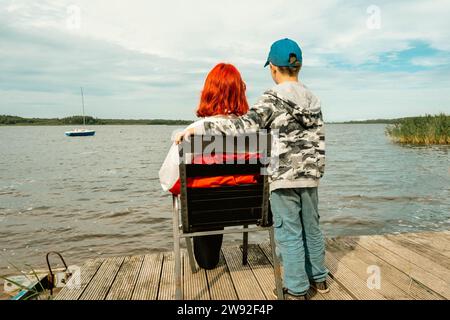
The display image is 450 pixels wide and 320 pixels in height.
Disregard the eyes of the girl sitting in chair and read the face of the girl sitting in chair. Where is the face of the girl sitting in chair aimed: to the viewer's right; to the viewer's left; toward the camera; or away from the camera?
away from the camera

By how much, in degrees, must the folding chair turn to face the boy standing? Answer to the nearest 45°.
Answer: approximately 90° to its right

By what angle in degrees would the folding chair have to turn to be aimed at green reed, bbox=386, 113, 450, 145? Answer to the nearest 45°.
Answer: approximately 45° to its right

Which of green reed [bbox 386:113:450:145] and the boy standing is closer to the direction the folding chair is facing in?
the green reed

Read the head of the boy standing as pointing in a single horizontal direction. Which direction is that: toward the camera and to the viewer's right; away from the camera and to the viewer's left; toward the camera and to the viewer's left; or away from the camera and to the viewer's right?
away from the camera and to the viewer's left

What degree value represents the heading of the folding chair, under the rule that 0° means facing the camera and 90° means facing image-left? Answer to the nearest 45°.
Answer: approximately 180°
